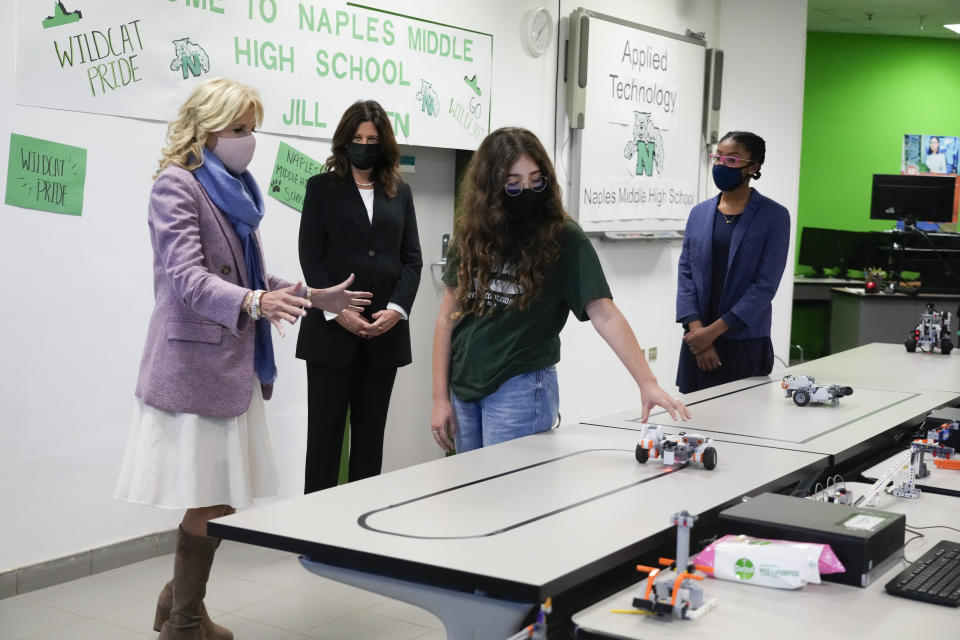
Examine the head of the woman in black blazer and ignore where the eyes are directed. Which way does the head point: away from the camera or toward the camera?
toward the camera

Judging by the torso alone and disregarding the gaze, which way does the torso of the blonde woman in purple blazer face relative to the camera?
to the viewer's right

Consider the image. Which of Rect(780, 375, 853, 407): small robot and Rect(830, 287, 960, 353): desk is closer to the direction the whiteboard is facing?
the small robot

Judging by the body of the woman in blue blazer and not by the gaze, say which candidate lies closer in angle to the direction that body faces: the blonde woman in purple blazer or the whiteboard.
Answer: the blonde woman in purple blazer

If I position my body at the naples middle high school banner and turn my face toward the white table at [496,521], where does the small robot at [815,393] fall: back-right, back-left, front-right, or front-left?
front-left

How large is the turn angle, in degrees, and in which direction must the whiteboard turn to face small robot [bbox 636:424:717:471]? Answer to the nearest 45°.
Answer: approximately 45° to its right

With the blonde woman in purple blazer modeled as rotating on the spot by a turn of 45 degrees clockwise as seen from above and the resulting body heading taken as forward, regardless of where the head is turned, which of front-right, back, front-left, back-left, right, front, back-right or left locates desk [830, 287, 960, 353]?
left

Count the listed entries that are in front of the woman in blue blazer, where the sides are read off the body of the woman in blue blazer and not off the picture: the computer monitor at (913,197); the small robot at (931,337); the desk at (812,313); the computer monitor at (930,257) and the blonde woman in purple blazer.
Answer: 1

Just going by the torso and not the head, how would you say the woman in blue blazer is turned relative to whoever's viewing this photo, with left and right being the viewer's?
facing the viewer and to the left of the viewer

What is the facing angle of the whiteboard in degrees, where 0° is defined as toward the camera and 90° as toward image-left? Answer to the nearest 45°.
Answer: approximately 315°

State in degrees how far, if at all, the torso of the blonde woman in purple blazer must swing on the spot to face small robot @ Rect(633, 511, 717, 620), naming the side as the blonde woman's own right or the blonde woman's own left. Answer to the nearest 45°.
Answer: approximately 45° to the blonde woman's own right

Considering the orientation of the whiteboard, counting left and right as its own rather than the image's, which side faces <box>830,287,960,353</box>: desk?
left

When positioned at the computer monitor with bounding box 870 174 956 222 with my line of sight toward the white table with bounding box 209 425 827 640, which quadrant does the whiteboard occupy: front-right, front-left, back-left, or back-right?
front-right

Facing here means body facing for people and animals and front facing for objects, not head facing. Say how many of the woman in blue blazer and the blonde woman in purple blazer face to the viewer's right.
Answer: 1

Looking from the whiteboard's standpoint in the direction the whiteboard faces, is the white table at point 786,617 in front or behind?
in front

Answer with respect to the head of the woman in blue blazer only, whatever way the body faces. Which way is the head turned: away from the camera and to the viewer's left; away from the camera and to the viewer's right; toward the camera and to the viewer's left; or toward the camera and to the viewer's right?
toward the camera and to the viewer's left
